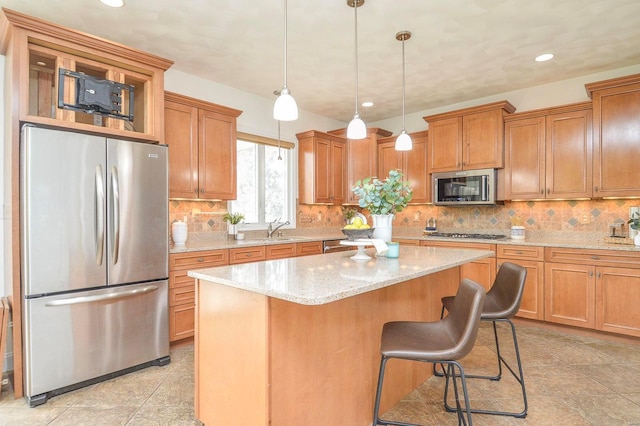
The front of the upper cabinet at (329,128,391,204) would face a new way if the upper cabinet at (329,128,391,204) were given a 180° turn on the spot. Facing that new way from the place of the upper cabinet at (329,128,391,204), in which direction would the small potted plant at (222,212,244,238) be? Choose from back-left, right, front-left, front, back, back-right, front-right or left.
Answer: back-left

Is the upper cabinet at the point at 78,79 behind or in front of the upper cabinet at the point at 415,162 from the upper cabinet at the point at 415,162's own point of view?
in front

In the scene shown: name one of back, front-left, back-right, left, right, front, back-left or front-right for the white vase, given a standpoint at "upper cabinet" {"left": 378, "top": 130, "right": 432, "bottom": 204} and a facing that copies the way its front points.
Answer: front-left

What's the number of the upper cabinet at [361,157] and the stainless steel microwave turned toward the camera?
2

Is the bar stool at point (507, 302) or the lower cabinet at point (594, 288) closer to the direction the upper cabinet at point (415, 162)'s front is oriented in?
the bar stool

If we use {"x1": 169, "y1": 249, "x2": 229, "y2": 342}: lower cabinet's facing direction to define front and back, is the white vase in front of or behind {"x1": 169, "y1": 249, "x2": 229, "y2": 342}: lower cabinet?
in front

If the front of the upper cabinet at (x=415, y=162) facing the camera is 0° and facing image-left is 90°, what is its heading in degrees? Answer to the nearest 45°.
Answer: approximately 45°

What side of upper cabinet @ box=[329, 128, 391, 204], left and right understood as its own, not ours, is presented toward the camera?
front

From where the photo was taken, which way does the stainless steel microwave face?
toward the camera

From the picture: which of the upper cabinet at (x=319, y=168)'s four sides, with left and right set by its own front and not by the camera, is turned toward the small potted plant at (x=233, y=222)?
right

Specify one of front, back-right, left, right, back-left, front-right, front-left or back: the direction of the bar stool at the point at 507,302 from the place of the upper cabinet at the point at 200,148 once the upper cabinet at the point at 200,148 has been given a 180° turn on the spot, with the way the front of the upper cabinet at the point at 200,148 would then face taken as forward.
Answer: back

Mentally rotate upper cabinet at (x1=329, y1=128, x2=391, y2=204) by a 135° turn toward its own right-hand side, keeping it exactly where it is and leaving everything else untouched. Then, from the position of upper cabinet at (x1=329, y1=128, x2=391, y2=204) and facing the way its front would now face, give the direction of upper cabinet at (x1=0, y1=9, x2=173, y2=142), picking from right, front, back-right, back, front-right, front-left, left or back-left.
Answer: left

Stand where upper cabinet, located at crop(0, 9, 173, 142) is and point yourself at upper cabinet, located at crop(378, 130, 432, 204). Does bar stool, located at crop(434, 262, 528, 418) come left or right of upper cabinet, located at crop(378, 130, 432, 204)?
right

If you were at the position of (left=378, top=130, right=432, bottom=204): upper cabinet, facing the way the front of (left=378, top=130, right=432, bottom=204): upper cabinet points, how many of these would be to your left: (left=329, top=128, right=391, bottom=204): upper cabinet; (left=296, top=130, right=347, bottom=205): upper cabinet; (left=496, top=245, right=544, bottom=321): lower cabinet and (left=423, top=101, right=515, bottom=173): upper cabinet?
2

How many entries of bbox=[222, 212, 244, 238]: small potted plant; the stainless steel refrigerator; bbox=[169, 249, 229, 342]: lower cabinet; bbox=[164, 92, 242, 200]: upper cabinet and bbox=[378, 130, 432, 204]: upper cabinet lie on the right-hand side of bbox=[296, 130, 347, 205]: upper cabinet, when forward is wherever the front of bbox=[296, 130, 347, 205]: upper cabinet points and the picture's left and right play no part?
4
